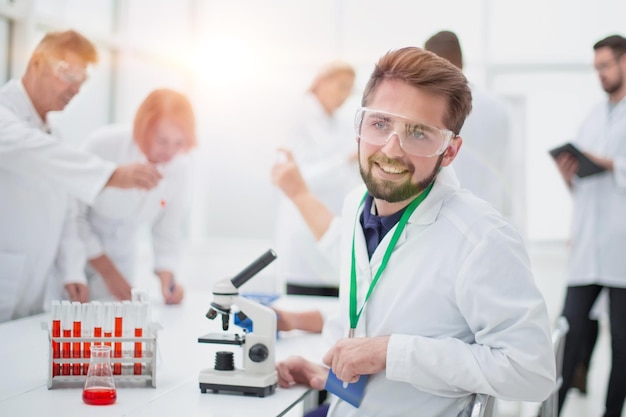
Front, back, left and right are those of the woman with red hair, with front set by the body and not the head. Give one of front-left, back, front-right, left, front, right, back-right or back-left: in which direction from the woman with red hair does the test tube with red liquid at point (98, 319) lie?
front-right

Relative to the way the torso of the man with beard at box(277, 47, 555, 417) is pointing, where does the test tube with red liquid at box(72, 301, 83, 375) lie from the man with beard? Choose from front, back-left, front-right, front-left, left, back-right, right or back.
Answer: front-right

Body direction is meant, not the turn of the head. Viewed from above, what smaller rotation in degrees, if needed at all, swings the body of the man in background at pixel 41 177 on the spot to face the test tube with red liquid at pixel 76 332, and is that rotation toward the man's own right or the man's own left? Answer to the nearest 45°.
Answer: approximately 45° to the man's own right

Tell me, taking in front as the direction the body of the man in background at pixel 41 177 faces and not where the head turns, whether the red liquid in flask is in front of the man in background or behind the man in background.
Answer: in front

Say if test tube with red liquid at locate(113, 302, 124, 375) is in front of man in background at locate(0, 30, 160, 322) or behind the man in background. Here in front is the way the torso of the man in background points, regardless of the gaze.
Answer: in front

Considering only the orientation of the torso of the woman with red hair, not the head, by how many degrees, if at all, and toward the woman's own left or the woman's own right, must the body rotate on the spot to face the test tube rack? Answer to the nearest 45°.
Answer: approximately 45° to the woman's own right
